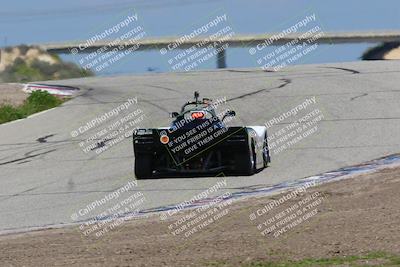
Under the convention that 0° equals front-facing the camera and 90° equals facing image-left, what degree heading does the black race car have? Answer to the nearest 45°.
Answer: approximately 180°
